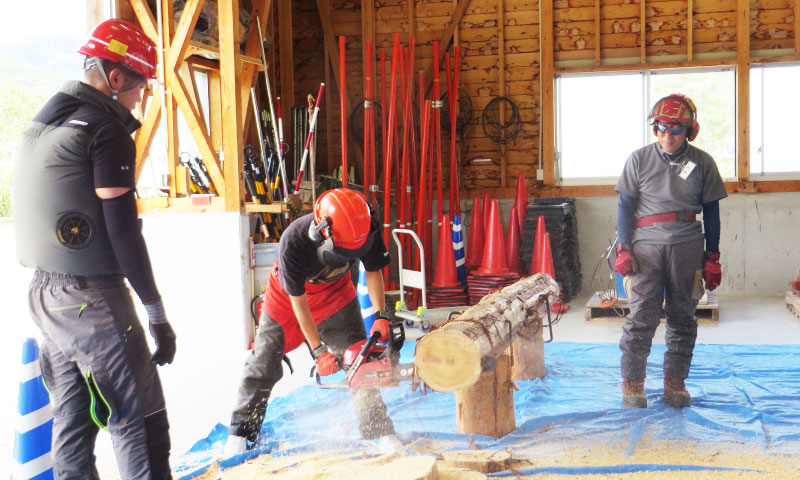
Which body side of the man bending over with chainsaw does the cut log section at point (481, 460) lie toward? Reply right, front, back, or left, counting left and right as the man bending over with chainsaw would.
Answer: front

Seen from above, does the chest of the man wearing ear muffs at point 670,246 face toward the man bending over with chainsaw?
no

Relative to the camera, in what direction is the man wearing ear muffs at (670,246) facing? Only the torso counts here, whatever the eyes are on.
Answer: toward the camera

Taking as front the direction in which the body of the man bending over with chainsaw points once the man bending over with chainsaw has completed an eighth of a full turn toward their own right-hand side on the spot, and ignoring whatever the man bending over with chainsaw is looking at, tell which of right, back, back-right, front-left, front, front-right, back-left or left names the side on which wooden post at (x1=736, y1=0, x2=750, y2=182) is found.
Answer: back-left

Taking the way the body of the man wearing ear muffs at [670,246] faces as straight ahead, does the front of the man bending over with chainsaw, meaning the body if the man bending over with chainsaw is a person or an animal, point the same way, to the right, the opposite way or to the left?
to the left

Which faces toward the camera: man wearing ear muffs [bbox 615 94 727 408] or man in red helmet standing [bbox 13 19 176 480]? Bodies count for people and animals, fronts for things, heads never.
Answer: the man wearing ear muffs

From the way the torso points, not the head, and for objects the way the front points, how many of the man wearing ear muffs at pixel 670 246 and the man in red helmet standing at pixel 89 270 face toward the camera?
1

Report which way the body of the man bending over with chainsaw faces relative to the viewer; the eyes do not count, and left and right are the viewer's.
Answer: facing the viewer and to the right of the viewer

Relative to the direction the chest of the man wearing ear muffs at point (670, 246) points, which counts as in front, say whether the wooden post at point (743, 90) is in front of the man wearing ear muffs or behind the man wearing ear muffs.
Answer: behind

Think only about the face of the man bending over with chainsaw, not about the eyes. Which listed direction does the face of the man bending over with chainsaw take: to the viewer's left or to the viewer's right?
to the viewer's right

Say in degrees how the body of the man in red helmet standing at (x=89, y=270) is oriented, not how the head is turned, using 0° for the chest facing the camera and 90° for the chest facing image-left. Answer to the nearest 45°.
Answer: approximately 225°

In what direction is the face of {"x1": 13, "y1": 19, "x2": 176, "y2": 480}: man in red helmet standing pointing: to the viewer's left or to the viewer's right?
to the viewer's right

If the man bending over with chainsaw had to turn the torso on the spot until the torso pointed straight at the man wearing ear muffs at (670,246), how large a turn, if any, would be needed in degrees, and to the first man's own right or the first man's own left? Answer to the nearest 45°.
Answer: approximately 45° to the first man's own left

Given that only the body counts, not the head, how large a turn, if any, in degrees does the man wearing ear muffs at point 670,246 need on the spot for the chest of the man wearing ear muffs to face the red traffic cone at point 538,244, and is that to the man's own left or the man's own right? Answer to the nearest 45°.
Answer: approximately 180°
